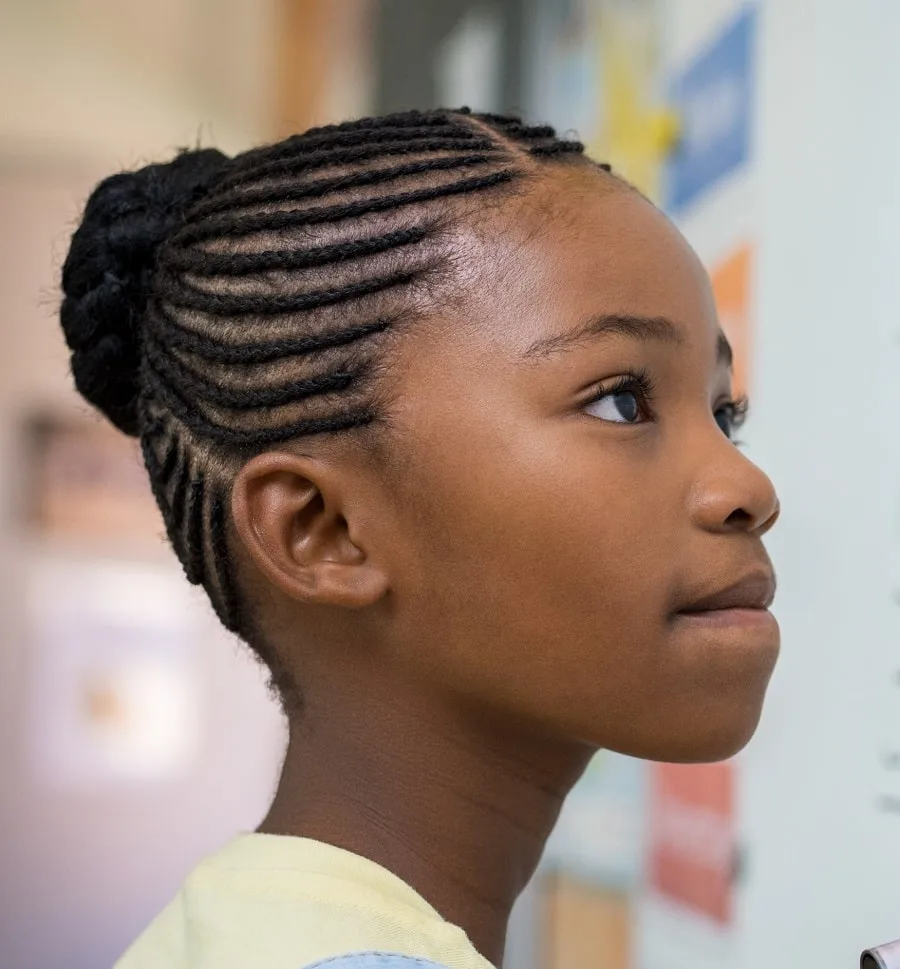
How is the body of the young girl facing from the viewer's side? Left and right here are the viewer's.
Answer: facing to the right of the viewer

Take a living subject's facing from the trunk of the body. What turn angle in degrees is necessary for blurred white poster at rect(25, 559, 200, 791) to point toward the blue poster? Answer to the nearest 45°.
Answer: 0° — it already faces it

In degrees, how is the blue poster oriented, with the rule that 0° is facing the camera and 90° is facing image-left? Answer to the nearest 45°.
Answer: approximately 45°

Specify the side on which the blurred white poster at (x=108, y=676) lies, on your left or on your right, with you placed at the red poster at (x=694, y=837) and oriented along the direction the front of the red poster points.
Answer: on your right

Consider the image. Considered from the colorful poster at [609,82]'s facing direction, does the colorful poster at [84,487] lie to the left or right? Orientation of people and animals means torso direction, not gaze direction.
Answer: on its right

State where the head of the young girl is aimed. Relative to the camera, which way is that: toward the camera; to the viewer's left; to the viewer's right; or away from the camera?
to the viewer's right

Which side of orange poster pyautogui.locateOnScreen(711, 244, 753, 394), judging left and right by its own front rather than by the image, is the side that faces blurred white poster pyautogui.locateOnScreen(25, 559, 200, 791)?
right

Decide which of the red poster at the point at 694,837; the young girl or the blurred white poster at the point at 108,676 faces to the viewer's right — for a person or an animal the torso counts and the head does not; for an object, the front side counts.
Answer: the young girl

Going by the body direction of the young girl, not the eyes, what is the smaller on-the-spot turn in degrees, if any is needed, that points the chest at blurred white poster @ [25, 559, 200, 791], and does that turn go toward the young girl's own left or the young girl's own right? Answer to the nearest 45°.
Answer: approximately 90° to the young girl's own left

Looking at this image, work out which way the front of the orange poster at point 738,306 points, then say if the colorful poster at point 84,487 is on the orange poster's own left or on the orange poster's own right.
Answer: on the orange poster's own right

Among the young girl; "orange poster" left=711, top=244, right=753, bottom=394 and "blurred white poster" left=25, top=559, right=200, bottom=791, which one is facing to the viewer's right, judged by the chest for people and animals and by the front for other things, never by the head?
the young girl
